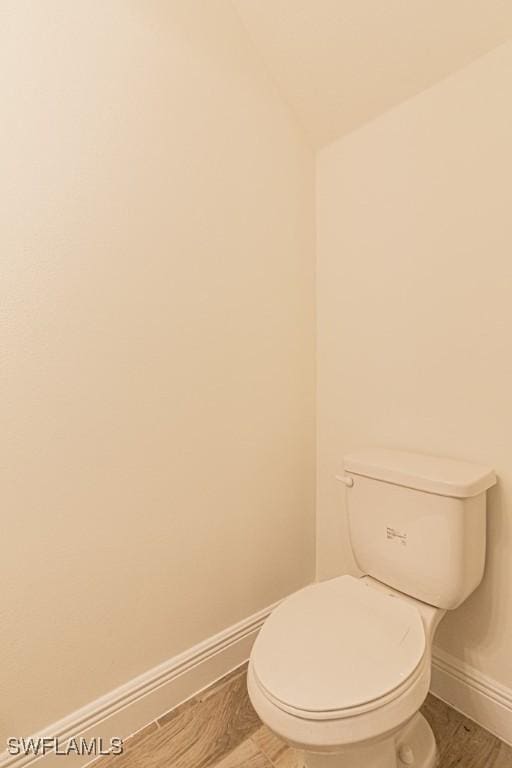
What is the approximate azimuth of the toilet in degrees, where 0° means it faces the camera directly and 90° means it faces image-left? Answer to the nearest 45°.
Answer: approximately 45°
